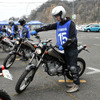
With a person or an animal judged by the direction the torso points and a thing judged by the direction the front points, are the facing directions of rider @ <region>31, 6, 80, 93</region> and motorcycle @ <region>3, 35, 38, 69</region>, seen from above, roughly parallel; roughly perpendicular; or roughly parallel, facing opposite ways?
roughly parallel

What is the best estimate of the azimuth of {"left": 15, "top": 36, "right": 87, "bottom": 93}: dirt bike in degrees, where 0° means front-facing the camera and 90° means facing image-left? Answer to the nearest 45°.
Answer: approximately 45°

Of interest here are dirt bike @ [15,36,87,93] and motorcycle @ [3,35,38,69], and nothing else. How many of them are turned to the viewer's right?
0

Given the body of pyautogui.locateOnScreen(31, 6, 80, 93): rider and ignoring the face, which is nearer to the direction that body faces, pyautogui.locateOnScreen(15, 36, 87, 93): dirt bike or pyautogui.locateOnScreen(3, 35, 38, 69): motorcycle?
the dirt bike

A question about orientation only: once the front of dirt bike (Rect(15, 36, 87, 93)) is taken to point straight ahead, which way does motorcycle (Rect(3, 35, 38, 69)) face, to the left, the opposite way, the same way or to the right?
the same way

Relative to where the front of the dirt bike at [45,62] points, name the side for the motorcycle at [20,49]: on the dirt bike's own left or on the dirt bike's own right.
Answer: on the dirt bike's own right

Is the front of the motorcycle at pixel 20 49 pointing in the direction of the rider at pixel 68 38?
no

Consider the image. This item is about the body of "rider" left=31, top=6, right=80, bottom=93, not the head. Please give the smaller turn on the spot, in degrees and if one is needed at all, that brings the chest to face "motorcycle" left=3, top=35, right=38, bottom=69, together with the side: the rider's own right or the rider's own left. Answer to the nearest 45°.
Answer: approximately 90° to the rider's own right

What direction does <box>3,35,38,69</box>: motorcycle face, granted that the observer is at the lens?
facing the viewer and to the left of the viewer

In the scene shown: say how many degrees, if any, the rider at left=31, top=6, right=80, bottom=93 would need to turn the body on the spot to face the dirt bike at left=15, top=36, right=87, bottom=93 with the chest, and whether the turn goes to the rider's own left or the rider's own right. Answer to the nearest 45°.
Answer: approximately 45° to the rider's own right

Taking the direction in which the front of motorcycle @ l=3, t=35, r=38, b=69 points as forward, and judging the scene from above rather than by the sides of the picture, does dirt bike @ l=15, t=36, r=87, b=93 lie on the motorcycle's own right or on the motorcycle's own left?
on the motorcycle's own left

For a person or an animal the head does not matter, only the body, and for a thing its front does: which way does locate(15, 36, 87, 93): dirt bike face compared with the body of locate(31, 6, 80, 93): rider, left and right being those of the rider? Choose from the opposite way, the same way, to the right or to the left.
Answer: the same way
